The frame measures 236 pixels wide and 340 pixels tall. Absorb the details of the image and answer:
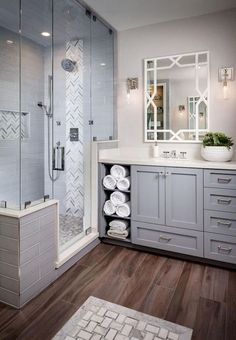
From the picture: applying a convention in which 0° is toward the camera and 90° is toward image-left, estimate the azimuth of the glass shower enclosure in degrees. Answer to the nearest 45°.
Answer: approximately 315°

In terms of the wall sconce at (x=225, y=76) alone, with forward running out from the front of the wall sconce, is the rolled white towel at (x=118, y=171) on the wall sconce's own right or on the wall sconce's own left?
on the wall sconce's own right

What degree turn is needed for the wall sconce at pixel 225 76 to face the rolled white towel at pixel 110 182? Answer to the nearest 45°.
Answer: approximately 90° to its right

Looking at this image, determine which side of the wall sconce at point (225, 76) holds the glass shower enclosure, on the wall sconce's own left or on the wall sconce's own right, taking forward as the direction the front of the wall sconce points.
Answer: on the wall sconce's own right
